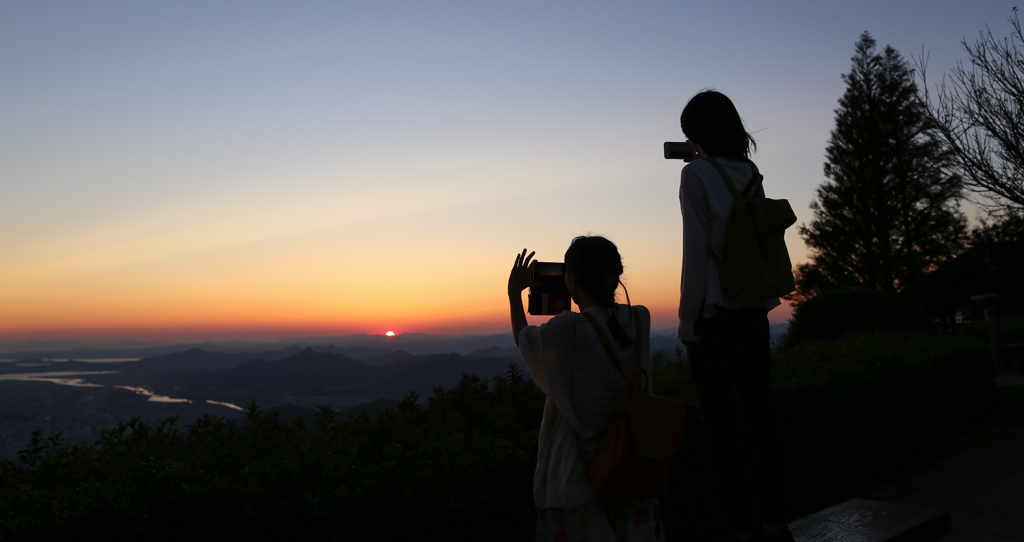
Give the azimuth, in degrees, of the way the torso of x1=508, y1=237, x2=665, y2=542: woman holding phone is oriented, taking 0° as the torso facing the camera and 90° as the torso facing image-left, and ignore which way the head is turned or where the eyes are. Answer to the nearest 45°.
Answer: approximately 135°

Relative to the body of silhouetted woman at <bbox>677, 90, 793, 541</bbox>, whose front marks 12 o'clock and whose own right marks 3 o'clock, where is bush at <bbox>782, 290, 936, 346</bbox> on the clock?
The bush is roughly at 2 o'clock from the silhouetted woman.

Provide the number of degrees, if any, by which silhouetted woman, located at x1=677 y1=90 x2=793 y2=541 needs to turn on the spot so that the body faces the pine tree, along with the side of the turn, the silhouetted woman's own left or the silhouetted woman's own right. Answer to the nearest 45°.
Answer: approximately 45° to the silhouetted woman's own right

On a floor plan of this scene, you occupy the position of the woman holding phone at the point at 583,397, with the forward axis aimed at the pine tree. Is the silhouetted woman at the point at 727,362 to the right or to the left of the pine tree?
right

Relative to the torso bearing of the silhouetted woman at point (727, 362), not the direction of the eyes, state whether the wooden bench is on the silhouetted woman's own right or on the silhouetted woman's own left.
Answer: on the silhouetted woman's own right

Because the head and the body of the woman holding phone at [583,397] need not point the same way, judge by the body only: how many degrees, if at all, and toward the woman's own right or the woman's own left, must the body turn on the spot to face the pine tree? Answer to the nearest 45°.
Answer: approximately 90° to the woman's own right

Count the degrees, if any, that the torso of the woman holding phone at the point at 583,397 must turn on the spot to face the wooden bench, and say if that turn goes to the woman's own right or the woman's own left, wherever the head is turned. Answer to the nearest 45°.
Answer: approximately 90° to the woman's own right

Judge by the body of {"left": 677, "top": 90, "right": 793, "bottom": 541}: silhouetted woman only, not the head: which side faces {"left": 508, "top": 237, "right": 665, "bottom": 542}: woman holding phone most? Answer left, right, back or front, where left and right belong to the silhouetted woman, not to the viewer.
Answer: left

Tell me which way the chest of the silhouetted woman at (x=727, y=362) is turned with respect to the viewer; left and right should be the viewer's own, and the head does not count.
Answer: facing away from the viewer and to the left of the viewer

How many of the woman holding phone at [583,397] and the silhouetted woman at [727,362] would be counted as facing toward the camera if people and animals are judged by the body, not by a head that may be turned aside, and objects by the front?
0

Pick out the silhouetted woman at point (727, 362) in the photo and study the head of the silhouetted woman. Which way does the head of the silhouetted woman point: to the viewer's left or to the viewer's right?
to the viewer's left

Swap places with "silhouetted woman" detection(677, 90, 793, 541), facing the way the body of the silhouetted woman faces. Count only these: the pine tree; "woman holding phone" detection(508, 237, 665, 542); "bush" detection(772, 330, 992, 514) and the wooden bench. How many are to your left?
1

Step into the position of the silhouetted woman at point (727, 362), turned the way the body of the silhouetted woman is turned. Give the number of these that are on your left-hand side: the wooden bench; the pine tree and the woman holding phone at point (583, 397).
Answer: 1
